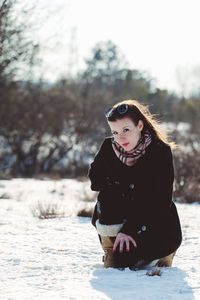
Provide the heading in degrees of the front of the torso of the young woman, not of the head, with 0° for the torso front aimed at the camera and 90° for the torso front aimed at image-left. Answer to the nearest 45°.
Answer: approximately 45°
